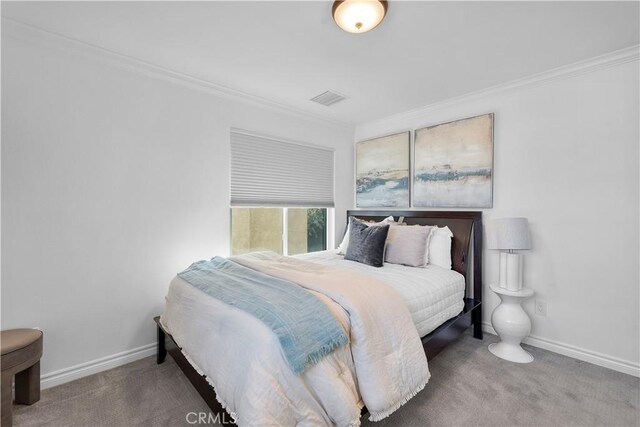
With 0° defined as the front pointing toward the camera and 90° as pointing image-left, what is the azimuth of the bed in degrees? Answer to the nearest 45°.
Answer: approximately 45°

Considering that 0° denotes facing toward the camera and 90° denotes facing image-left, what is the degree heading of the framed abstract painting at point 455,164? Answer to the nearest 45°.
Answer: approximately 45°

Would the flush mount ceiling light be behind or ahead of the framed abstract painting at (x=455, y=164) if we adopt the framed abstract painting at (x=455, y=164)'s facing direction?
ahead

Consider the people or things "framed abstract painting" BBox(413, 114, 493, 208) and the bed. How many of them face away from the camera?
0

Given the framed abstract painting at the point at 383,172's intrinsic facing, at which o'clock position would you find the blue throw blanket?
The blue throw blanket is roughly at 11 o'clock from the framed abstract painting.
